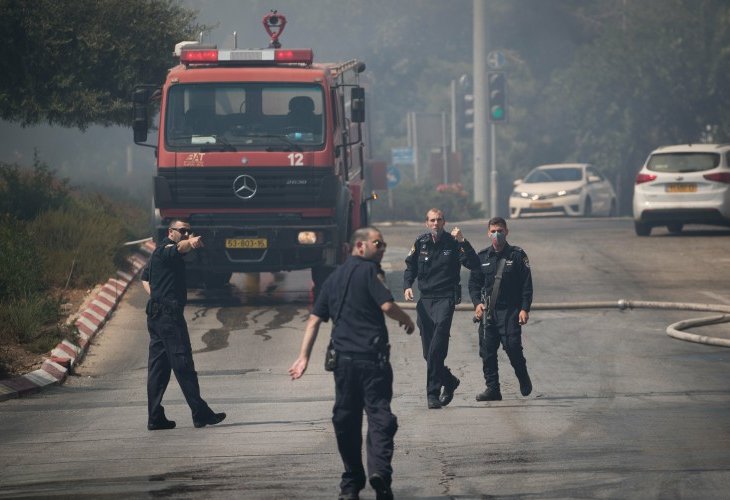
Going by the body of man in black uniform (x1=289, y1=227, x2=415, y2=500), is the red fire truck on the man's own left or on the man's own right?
on the man's own left

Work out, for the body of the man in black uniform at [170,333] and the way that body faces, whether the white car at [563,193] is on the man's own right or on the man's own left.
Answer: on the man's own left

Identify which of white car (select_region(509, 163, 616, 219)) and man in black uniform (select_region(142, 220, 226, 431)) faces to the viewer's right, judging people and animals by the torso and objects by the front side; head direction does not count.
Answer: the man in black uniform

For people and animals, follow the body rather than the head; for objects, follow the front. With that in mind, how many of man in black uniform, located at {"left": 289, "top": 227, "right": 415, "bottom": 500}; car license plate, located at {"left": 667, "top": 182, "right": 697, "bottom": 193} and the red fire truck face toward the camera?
2

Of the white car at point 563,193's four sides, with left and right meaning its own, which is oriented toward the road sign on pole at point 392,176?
right

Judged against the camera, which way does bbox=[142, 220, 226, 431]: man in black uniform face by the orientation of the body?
to the viewer's right

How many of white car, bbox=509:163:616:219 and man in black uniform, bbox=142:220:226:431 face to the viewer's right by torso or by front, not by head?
1

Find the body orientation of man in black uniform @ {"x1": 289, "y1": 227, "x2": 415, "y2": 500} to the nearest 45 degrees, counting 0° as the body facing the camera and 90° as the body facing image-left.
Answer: approximately 225°
